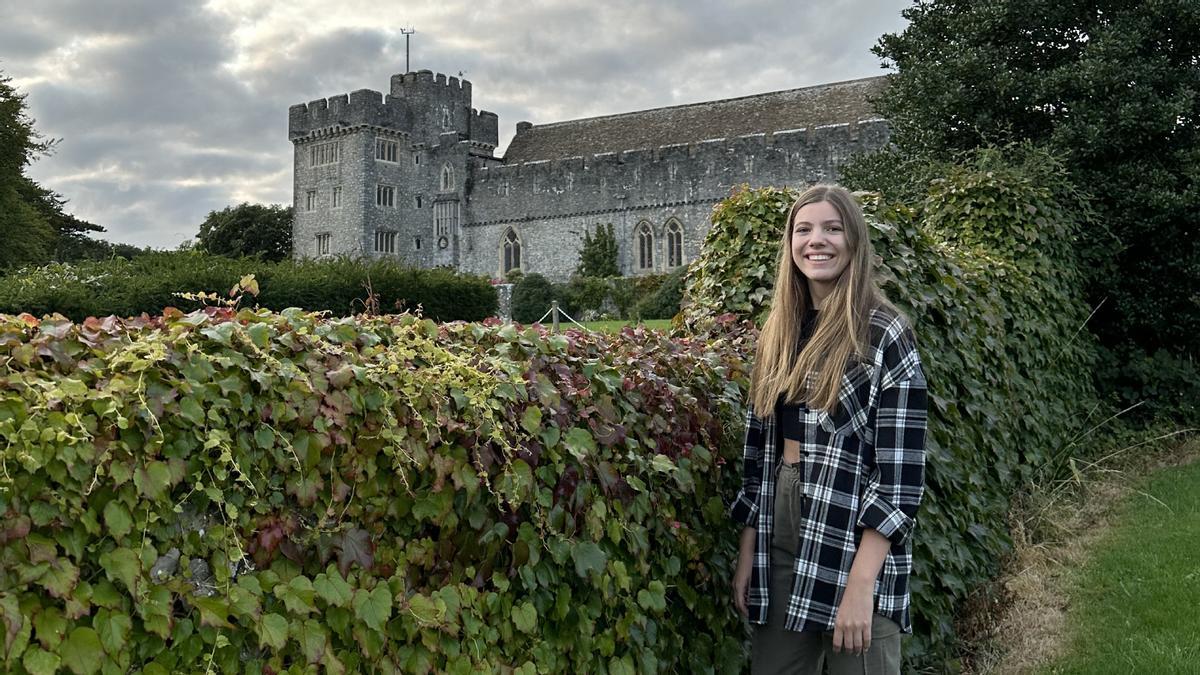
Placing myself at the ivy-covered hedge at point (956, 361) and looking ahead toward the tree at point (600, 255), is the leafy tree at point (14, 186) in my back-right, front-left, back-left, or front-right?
front-left

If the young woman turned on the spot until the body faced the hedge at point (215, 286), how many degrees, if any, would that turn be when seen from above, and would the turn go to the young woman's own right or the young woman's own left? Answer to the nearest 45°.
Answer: approximately 90° to the young woman's own right

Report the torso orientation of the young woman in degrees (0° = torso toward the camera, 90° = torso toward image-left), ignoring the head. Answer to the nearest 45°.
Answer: approximately 45°

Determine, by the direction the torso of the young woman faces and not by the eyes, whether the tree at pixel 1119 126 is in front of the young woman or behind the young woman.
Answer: behind

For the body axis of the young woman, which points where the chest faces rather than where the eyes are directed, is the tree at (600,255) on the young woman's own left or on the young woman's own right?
on the young woman's own right

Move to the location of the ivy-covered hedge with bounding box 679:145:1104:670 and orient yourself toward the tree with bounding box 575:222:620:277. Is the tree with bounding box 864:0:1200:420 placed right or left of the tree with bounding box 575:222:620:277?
right

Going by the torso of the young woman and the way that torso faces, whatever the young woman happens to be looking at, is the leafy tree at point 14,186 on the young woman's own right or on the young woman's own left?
on the young woman's own right

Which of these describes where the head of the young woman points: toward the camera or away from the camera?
toward the camera

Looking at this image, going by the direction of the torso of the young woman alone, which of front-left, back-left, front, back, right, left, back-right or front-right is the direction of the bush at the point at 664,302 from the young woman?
back-right

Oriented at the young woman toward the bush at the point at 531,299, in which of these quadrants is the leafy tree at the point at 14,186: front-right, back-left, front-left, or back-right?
front-left
